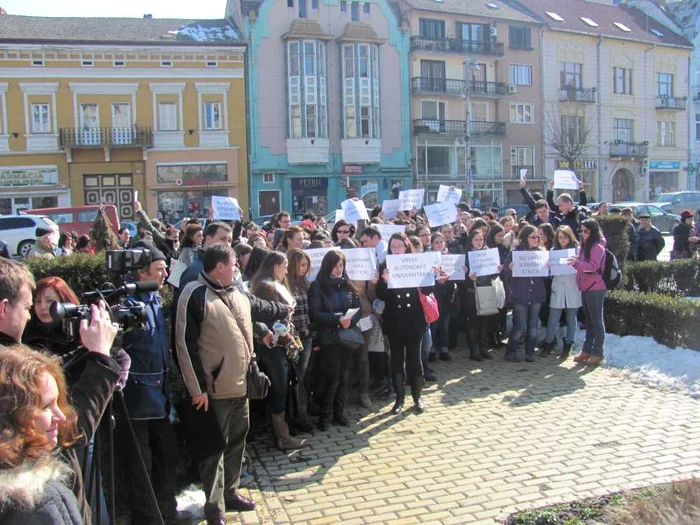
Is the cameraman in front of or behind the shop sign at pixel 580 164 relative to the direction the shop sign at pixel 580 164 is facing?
in front

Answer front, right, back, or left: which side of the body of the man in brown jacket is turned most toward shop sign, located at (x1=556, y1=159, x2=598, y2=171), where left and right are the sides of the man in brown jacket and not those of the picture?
left

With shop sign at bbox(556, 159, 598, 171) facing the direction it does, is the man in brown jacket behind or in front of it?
in front

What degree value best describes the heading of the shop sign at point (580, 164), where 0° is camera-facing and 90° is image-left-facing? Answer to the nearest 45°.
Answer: approximately 0°

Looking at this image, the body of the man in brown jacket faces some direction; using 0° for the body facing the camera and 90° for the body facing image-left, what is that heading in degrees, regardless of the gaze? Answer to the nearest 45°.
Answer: approximately 315°

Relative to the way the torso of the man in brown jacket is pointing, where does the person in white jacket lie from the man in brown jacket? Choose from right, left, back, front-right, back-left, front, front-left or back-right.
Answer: left

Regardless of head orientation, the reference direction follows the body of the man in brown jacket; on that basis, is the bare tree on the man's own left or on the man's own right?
on the man's own left

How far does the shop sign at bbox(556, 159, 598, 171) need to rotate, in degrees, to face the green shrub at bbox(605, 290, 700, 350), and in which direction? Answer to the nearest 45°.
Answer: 0° — it already faces it

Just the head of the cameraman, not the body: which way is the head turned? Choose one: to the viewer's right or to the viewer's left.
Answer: to the viewer's right
